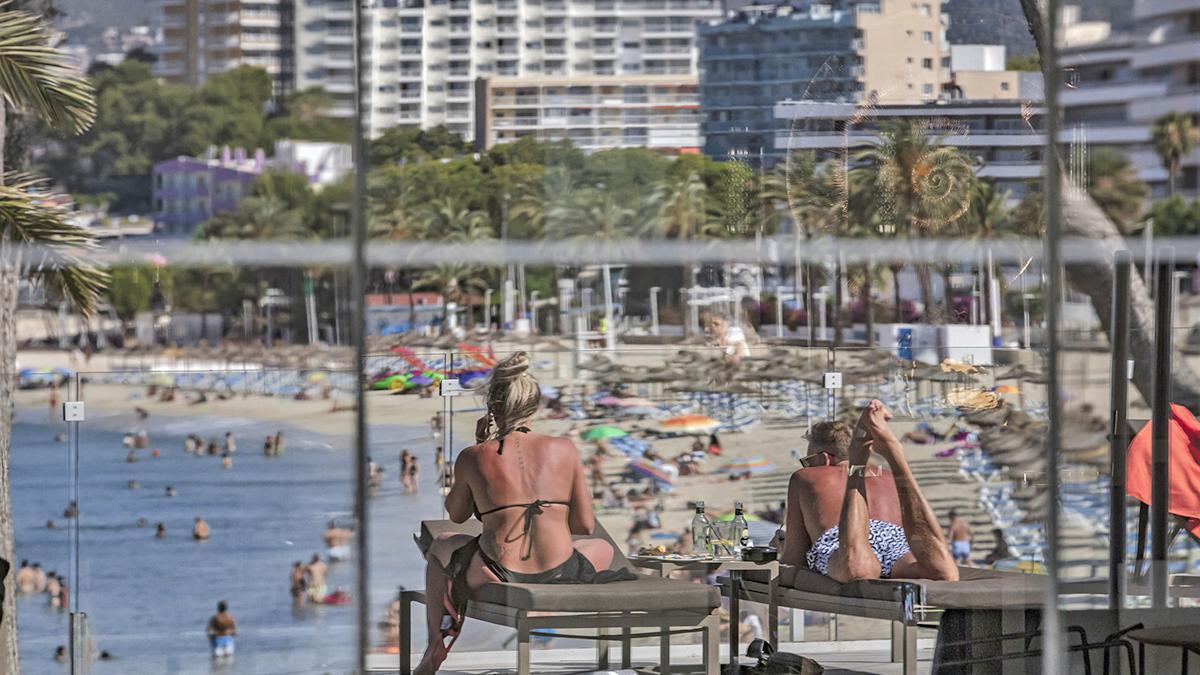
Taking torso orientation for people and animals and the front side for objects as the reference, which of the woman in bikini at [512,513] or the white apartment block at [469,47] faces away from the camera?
the woman in bikini

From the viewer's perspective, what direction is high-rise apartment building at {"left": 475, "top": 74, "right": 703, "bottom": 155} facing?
toward the camera

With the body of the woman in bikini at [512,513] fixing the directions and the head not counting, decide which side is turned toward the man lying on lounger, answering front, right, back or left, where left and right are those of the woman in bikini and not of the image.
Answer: right

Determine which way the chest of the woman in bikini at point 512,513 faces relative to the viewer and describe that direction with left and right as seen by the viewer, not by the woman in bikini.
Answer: facing away from the viewer

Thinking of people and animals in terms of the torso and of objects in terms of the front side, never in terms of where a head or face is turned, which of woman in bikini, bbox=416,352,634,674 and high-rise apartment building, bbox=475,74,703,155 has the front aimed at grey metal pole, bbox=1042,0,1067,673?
the high-rise apartment building

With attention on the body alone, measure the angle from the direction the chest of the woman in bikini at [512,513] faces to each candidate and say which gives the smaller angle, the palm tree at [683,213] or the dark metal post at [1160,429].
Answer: the palm tree

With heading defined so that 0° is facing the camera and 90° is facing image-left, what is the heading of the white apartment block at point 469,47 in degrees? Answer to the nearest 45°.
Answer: approximately 0°

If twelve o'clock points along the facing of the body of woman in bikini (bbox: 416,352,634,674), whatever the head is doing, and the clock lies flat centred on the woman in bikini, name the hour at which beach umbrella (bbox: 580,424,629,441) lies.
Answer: The beach umbrella is roughly at 12 o'clock from the woman in bikini.

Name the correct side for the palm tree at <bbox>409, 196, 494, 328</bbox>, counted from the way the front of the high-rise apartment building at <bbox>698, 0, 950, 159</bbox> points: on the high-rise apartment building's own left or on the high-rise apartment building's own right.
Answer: on the high-rise apartment building's own right

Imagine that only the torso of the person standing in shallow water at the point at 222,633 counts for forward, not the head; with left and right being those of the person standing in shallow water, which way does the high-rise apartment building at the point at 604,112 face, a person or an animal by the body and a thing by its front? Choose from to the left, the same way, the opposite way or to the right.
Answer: the opposite way

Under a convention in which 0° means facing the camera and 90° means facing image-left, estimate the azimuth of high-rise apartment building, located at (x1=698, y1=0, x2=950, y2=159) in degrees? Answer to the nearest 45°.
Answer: approximately 45°

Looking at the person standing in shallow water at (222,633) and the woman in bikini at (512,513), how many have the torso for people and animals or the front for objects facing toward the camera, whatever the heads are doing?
0

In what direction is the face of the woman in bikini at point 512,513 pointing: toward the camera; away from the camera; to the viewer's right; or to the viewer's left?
away from the camera

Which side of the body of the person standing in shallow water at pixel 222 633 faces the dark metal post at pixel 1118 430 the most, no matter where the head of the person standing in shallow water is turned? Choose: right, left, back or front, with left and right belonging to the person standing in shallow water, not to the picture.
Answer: back

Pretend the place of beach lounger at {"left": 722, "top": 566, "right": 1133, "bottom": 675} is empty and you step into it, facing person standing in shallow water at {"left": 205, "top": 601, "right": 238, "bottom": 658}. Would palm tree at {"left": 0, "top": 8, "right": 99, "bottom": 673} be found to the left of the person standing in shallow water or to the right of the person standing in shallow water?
left

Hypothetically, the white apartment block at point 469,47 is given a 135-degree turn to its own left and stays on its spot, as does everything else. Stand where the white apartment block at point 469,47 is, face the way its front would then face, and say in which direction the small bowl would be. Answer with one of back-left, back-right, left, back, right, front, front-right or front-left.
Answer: back-right

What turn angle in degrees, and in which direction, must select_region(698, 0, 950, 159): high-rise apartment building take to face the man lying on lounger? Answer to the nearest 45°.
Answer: approximately 45° to its left

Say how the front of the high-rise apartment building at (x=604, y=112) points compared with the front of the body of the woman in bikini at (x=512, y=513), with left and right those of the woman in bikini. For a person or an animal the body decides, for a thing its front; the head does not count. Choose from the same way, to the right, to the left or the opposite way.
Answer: the opposite way

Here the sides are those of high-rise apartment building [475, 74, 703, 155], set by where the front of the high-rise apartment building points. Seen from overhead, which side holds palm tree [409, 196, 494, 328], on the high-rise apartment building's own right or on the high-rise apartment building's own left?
on the high-rise apartment building's own right

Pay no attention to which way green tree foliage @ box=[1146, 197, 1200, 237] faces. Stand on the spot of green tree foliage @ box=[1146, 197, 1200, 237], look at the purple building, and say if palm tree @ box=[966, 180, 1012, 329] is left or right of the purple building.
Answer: left
